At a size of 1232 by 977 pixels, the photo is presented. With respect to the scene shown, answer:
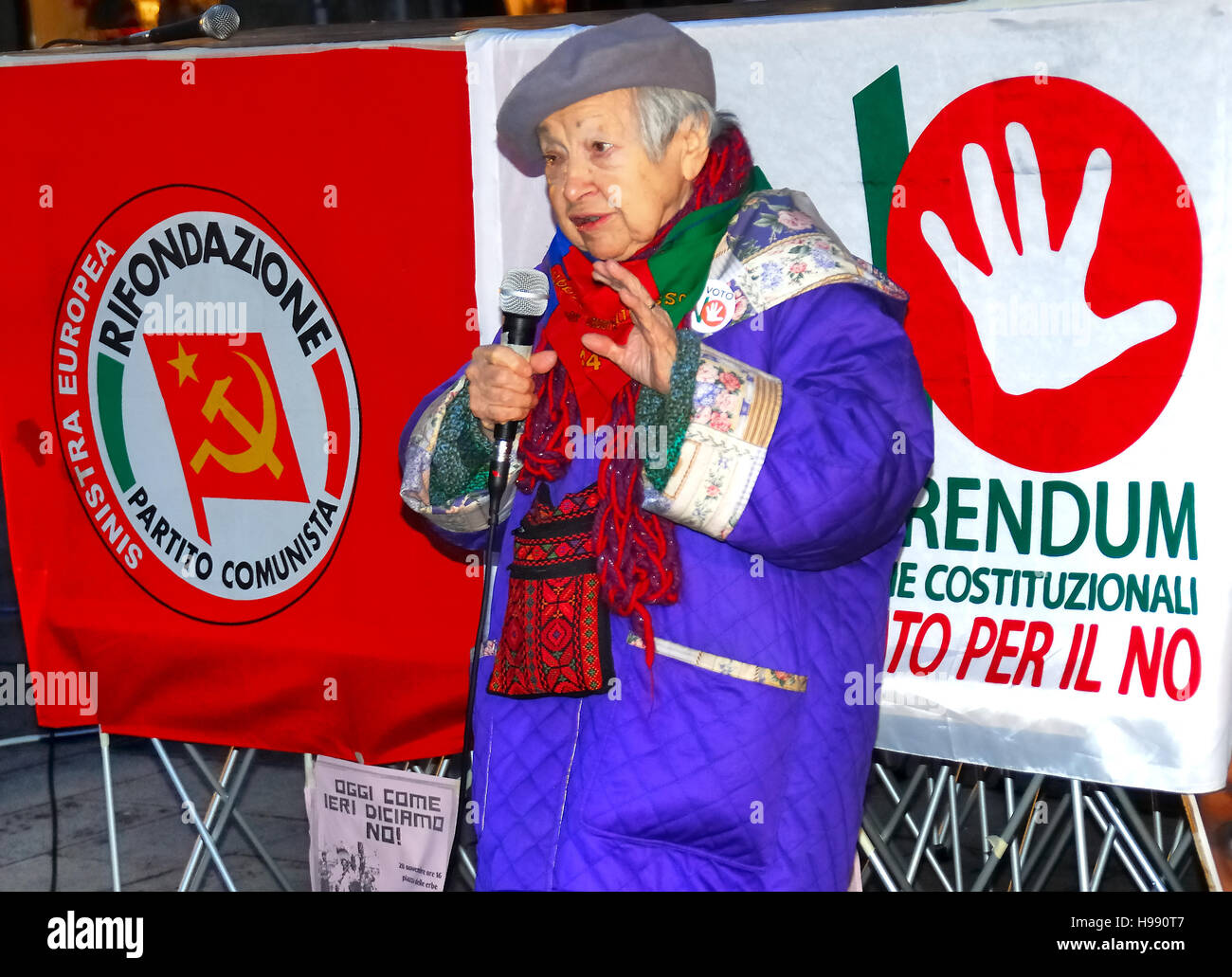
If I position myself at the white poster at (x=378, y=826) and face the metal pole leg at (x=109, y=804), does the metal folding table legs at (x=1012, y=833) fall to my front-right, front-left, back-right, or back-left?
back-right

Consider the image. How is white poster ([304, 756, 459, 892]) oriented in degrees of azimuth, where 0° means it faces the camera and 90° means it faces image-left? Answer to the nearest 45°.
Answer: approximately 0°

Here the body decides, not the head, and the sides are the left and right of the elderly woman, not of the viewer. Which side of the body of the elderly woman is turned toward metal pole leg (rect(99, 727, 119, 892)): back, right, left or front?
right

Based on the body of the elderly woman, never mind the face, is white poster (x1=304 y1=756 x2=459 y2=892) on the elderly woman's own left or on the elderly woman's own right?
on the elderly woman's own right

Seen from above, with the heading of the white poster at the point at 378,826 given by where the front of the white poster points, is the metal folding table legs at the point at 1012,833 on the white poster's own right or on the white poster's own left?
on the white poster's own left

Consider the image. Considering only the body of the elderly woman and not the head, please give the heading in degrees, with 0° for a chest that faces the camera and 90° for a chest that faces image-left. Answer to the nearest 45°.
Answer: approximately 45°
